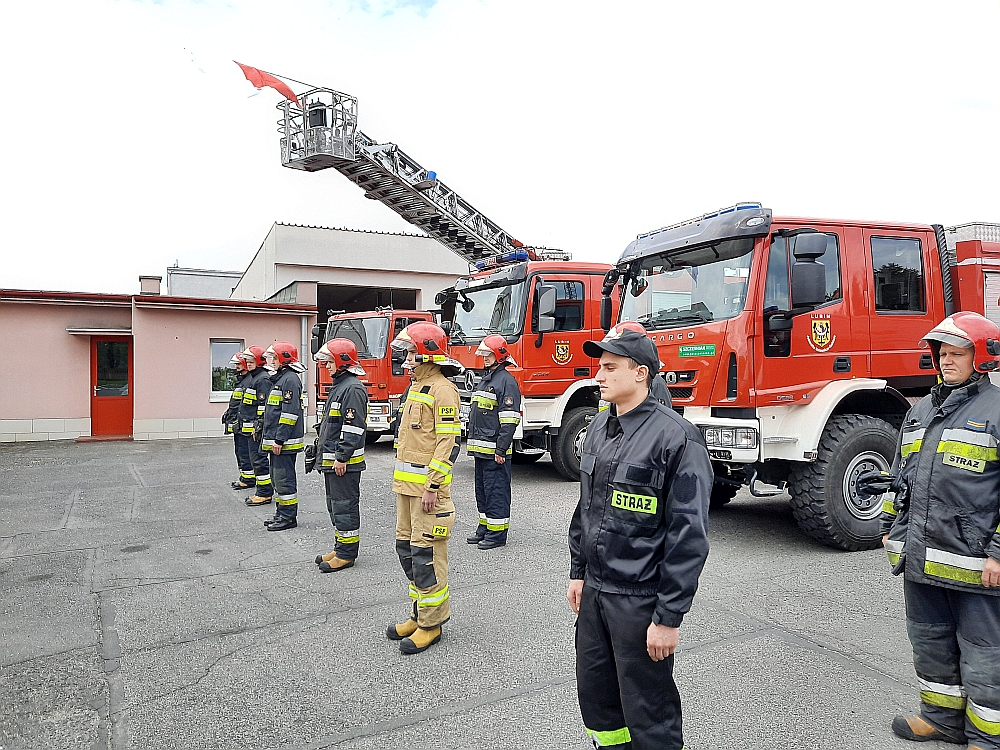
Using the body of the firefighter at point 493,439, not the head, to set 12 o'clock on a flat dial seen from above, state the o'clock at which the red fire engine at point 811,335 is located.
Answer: The red fire engine is roughly at 8 o'clock from the firefighter.

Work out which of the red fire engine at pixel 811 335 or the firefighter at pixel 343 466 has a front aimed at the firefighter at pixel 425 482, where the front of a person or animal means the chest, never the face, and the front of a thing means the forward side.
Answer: the red fire engine

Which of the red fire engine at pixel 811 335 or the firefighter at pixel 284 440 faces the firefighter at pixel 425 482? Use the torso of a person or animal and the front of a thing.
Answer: the red fire engine

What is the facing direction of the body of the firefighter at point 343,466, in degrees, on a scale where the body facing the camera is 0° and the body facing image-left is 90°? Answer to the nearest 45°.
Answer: approximately 90°

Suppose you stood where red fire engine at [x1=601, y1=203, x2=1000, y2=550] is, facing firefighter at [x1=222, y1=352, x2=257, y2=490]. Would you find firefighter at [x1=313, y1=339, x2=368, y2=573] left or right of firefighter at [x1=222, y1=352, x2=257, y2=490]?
left

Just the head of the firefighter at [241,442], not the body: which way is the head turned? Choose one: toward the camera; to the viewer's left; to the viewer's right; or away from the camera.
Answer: to the viewer's left

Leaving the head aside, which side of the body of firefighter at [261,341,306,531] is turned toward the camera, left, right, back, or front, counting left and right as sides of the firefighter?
left

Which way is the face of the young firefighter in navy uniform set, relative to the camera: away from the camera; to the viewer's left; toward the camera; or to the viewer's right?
to the viewer's left

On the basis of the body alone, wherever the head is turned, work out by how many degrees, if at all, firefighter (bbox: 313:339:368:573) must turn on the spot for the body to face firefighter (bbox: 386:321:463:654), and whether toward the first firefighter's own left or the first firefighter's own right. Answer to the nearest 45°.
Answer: approximately 90° to the first firefighter's own left

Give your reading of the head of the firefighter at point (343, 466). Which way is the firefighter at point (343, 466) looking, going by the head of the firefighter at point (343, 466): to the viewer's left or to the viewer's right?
to the viewer's left

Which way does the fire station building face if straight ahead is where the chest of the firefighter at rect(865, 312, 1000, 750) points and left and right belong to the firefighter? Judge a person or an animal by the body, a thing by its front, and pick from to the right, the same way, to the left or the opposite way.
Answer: to the left

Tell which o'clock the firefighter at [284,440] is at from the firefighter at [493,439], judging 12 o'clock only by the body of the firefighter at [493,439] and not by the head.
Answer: the firefighter at [284,440] is roughly at 2 o'clock from the firefighter at [493,439].

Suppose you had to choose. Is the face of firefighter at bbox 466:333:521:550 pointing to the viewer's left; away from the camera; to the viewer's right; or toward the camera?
to the viewer's left

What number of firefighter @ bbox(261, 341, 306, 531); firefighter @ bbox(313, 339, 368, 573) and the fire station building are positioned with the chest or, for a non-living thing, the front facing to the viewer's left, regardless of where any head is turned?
2
